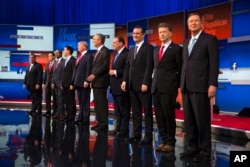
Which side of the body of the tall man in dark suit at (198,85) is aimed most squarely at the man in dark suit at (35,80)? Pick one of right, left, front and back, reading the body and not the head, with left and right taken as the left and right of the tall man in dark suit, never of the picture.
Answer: right

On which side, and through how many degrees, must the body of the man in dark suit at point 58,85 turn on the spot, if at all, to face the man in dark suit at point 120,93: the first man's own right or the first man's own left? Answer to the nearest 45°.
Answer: approximately 90° to the first man's own left

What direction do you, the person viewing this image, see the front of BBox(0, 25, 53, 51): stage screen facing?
facing the viewer

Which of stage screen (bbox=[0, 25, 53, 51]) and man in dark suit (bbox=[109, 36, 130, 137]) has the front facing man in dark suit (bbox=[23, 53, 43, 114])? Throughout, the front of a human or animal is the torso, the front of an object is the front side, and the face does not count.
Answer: the stage screen

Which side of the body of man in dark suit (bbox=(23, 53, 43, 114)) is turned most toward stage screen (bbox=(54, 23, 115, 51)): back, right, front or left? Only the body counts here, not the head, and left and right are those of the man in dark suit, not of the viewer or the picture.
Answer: back

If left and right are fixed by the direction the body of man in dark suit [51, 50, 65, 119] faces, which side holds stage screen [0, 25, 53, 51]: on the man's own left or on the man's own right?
on the man's own right

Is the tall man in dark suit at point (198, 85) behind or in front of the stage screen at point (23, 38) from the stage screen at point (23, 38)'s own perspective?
in front

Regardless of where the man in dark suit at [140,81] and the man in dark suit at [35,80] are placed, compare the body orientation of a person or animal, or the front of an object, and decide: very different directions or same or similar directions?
same or similar directions

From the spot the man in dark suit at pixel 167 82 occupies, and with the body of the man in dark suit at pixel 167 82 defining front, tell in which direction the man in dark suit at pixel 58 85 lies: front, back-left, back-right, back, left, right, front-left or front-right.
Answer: right

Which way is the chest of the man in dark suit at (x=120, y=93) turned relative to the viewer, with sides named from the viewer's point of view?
facing the viewer and to the left of the viewer

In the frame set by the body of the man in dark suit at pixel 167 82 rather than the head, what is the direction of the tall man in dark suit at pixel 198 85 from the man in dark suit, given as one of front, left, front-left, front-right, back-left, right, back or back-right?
left

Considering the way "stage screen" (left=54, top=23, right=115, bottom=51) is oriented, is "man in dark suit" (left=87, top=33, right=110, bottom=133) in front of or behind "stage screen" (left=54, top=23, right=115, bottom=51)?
in front
